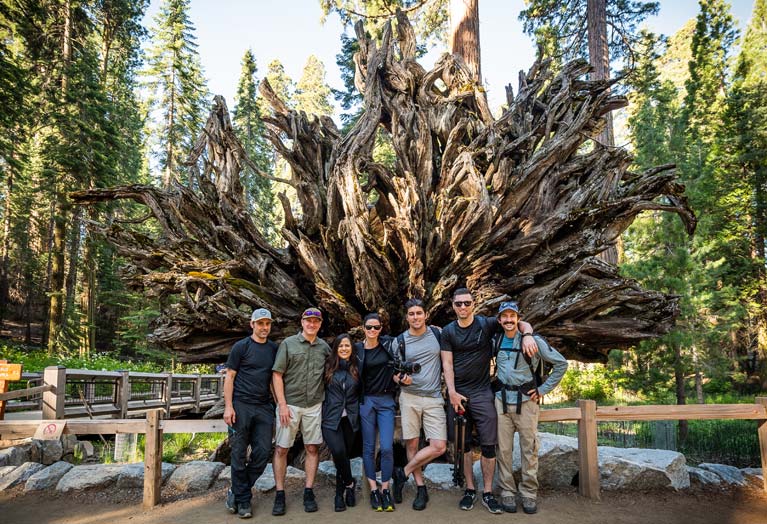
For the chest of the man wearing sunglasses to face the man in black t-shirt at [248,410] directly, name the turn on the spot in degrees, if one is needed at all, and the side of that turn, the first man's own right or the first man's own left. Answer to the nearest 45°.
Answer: approximately 90° to the first man's own right

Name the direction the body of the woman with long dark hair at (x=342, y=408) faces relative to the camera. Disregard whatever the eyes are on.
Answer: toward the camera

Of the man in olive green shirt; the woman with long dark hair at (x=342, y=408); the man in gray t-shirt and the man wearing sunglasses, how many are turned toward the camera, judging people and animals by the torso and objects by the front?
4

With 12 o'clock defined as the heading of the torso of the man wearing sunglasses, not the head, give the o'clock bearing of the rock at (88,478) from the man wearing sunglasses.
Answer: The rock is roughly at 3 o'clock from the man wearing sunglasses.

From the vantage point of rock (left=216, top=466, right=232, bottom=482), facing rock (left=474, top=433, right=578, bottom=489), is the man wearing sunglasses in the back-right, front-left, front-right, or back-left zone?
front-right

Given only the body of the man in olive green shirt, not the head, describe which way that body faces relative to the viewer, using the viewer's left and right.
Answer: facing the viewer

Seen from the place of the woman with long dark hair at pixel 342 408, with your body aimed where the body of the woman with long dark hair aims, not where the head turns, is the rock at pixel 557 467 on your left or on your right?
on your left

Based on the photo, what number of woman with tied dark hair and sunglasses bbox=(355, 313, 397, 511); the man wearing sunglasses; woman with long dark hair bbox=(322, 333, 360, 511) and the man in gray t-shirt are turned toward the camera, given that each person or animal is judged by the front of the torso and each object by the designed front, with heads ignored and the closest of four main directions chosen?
4

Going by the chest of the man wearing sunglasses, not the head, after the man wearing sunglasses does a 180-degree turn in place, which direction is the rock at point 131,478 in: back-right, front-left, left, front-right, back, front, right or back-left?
left

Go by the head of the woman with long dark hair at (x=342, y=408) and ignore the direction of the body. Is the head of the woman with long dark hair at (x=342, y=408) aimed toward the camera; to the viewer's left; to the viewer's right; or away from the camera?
toward the camera

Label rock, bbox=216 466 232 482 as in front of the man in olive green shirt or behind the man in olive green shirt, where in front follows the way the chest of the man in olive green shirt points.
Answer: behind

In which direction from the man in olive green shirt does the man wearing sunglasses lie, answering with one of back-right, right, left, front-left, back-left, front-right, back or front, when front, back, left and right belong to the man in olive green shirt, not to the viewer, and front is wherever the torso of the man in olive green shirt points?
left

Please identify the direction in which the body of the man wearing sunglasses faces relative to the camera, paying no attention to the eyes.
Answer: toward the camera

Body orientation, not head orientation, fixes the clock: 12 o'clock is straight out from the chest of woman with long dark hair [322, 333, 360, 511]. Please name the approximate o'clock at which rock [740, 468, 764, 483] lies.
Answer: The rock is roughly at 9 o'clock from the woman with long dark hair.

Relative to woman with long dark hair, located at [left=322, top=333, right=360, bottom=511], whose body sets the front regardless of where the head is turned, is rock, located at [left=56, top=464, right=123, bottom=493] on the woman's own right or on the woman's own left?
on the woman's own right

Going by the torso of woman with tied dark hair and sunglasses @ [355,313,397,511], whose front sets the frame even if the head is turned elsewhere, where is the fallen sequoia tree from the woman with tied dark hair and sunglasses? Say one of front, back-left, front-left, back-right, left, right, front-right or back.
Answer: back

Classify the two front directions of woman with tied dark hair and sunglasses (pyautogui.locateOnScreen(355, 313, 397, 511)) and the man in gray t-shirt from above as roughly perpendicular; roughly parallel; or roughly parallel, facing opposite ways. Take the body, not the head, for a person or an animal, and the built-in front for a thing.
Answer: roughly parallel

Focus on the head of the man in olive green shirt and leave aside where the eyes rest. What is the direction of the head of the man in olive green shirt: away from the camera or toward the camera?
toward the camera

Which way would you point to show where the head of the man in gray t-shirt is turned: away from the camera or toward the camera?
toward the camera
